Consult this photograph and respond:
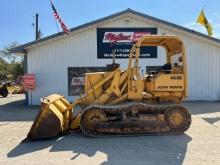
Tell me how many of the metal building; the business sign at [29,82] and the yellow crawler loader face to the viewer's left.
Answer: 1

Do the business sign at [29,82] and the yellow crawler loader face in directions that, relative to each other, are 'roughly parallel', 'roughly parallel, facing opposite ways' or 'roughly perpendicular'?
roughly perpendicular

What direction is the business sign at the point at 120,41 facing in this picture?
toward the camera

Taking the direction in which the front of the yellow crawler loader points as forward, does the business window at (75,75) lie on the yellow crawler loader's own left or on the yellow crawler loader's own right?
on the yellow crawler loader's own right

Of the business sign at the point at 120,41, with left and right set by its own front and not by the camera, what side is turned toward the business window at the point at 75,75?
right

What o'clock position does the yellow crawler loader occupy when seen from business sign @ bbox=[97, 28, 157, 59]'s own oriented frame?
The yellow crawler loader is roughly at 12 o'clock from the business sign.

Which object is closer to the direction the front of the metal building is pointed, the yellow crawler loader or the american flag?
the yellow crawler loader

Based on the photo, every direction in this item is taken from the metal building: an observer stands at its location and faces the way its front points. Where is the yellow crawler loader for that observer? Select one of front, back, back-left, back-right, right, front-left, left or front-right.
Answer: front

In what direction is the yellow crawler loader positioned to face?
to the viewer's left

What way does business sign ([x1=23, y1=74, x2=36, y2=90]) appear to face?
toward the camera

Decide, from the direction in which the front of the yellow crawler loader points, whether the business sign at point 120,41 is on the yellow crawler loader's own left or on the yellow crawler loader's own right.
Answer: on the yellow crawler loader's own right

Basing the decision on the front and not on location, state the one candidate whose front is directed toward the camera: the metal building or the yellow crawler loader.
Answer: the metal building

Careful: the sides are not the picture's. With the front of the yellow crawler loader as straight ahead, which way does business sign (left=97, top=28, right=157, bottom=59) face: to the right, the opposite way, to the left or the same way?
to the left

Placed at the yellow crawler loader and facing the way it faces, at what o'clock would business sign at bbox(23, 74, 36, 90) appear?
The business sign is roughly at 2 o'clock from the yellow crawler loader.

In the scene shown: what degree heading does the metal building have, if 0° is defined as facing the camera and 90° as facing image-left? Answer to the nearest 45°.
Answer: approximately 0°

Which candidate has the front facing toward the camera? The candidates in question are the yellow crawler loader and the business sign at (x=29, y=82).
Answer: the business sign
